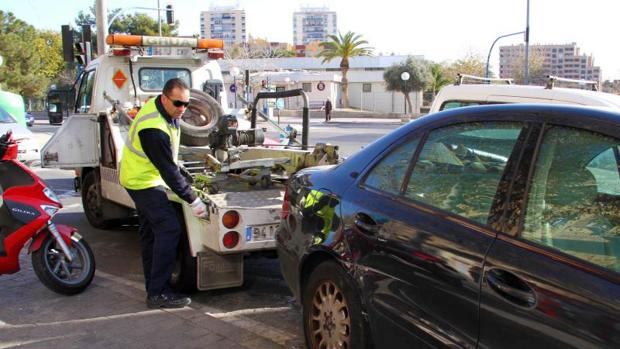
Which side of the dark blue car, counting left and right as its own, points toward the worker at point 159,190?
back

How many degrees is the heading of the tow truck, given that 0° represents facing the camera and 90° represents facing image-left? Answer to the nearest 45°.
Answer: approximately 135°

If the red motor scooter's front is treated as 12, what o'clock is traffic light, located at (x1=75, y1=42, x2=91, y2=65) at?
The traffic light is roughly at 9 o'clock from the red motor scooter.

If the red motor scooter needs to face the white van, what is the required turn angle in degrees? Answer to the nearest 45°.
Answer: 0° — it already faces it

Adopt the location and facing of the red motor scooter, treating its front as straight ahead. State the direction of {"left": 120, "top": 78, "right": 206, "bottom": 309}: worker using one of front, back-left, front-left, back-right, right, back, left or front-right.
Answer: front-right

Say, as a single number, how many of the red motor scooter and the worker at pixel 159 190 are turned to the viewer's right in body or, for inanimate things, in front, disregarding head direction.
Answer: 2

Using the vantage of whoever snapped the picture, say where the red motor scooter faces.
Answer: facing to the right of the viewer

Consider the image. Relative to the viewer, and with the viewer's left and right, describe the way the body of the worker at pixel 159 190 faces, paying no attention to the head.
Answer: facing to the right of the viewer

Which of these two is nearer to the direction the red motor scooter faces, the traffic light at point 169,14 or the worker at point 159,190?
the worker
